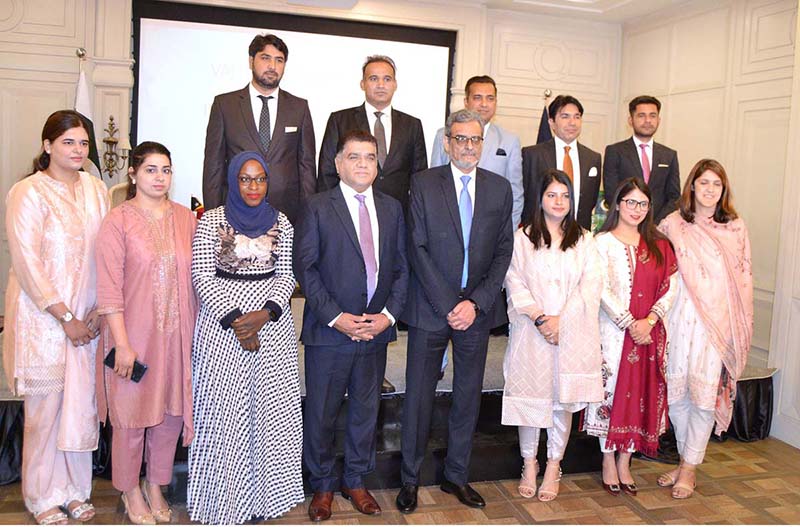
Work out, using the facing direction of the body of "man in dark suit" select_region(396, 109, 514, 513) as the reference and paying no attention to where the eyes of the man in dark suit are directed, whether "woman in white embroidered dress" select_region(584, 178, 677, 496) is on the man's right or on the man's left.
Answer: on the man's left

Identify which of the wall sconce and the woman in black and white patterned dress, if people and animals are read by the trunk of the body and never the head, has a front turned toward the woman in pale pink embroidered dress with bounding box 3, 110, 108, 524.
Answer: the wall sconce

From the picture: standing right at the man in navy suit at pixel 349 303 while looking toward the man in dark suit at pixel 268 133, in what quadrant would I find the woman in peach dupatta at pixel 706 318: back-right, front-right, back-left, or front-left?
back-right

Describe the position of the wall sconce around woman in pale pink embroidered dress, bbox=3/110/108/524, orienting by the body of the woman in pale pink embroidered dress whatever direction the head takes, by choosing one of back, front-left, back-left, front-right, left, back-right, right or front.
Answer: back-left

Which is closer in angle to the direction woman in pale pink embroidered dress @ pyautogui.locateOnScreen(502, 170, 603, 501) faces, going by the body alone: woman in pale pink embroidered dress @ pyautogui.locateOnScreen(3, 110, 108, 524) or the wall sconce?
the woman in pale pink embroidered dress @ pyautogui.locateOnScreen(3, 110, 108, 524)

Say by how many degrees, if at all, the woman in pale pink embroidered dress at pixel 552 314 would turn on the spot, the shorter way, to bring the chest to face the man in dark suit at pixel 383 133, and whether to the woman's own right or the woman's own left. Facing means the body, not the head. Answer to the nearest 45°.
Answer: approximately 90° to the woman's own right

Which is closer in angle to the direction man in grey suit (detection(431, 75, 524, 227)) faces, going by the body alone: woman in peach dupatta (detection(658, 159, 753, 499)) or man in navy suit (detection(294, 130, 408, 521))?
the man in navy suit
